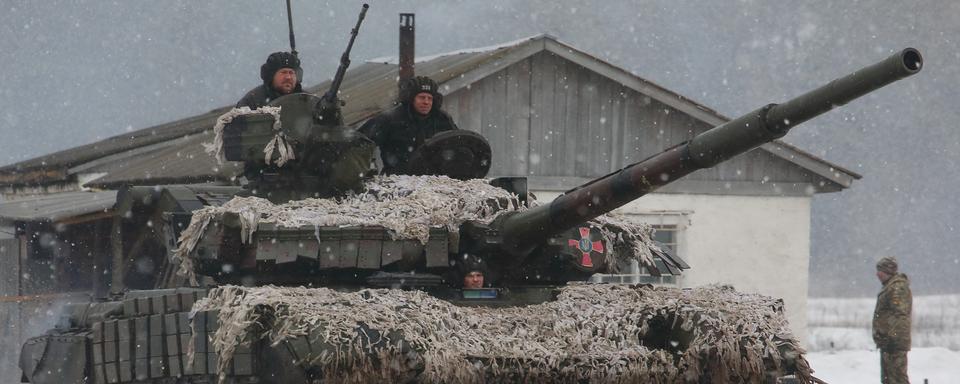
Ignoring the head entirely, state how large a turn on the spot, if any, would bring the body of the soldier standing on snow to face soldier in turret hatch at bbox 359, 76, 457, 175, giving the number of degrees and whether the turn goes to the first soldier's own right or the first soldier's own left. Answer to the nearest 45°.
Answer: approximately 45° to the first soldier's own left

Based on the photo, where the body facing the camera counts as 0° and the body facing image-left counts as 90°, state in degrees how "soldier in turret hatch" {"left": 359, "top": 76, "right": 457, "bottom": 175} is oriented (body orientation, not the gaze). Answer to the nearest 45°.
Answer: approximately 315°

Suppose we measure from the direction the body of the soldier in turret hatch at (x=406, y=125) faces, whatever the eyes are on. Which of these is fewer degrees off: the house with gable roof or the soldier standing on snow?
the soldier standing on snow

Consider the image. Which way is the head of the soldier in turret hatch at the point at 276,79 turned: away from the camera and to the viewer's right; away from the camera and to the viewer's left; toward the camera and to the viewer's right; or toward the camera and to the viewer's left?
toward the camera and to the viewer's right

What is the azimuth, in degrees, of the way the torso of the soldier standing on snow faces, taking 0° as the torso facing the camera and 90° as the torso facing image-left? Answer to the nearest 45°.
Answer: approximately 90°

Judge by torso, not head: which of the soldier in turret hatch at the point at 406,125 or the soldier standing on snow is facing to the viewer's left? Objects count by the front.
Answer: the soldier standing on snow

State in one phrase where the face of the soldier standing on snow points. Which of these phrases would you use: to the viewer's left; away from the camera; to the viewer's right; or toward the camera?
to the viewer's left

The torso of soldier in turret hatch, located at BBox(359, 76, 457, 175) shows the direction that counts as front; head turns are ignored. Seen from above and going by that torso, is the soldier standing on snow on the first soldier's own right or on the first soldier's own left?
on the first soldier's own left

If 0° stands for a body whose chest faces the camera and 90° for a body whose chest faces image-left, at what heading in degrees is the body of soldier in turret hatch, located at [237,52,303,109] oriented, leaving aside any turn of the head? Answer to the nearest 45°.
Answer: approximately 315°
